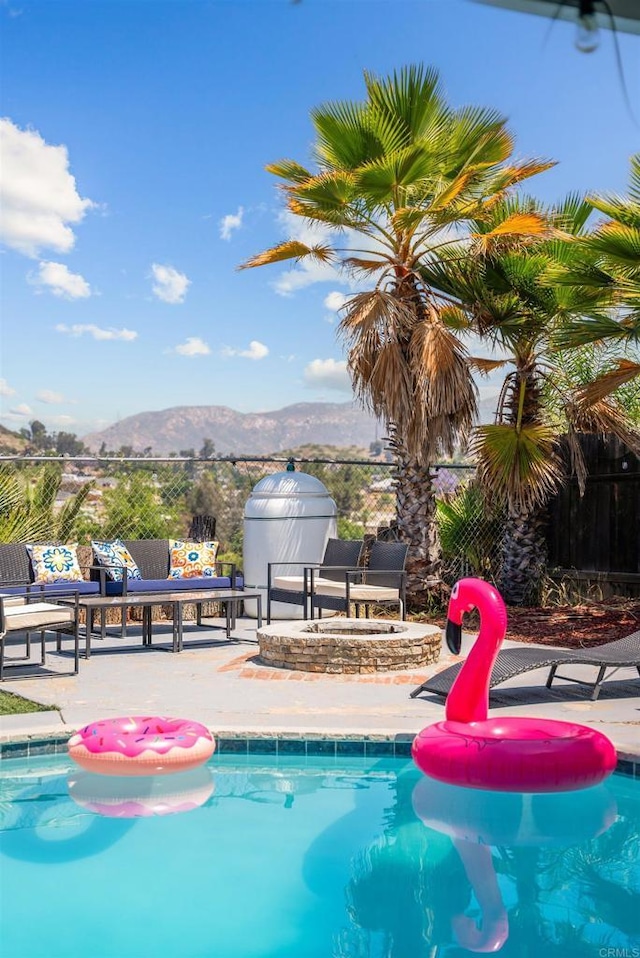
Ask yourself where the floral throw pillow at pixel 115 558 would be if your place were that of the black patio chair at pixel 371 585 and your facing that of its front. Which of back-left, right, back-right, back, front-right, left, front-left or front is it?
front-right

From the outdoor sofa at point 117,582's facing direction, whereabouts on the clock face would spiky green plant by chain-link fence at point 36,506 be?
The spiky green plant by chain-link fence is roughly at 5 o'clock from the outdoor sofa.

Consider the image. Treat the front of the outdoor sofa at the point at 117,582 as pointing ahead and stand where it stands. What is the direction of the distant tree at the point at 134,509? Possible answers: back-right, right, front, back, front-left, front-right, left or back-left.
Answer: back

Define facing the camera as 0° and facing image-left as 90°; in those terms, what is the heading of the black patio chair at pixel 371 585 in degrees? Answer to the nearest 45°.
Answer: approximately 45°

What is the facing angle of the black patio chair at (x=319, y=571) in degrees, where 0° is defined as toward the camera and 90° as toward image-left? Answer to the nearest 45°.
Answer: approximately 45°

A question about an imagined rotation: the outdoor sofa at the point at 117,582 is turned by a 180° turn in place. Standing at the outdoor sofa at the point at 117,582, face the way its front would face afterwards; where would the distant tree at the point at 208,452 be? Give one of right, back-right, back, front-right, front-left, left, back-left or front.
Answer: front

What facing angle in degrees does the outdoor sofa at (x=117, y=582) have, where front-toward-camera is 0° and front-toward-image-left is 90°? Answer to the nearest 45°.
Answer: approximately 0°

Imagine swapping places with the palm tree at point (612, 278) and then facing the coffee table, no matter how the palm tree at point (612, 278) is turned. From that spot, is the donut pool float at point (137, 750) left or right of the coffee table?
left
